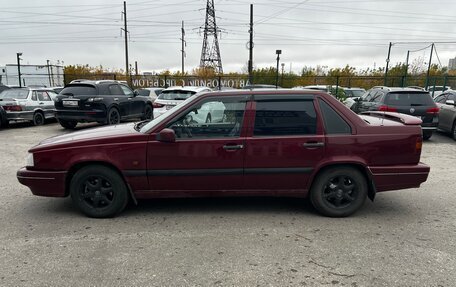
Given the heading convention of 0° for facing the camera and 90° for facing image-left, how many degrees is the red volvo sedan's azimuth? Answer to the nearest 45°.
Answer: approximately 90°

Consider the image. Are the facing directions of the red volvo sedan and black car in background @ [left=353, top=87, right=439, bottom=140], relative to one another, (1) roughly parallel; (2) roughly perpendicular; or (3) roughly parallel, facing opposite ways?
roughly perpendicular

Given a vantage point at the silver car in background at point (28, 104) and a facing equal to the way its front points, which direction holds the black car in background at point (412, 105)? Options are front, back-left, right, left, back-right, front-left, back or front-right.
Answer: right

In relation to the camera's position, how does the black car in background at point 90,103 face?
facing away from the viewer and to the right of the viewer

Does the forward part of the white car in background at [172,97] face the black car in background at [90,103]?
no

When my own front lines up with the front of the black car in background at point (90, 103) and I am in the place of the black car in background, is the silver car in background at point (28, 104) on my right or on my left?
on my left

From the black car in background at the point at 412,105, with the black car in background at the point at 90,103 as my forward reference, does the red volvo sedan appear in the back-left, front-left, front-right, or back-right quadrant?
front-left

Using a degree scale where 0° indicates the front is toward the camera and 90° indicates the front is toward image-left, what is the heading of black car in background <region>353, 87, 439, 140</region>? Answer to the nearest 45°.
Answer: approximately 135°

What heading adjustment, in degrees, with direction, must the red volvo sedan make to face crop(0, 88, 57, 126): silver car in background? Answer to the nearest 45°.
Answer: approximately 45° to its right

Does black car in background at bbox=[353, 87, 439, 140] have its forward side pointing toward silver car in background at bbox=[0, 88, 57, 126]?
no

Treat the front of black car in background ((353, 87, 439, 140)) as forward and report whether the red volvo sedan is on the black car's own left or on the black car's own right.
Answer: on the black car's own left

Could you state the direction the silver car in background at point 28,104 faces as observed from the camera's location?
facing away from the viewer and to the right of the viewer

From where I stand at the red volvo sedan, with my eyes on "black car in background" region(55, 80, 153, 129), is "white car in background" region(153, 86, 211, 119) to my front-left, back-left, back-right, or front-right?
front-right

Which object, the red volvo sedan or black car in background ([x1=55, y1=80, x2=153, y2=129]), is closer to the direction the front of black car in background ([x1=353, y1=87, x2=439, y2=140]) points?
the black car in background

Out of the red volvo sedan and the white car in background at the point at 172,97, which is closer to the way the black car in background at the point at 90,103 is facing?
the white car in background

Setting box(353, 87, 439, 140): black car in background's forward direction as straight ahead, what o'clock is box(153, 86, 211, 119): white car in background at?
The white car in background is roughly at 10 o'clock from the black car in background.
